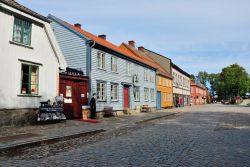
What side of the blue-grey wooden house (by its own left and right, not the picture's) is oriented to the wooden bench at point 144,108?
left

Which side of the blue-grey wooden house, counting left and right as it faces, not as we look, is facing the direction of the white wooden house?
right

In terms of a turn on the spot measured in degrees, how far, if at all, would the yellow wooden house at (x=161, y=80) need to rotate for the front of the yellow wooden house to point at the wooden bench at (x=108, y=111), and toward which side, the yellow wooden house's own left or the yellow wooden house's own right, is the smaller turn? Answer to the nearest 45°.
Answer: approximately 45° to the yellow wooden house's own right

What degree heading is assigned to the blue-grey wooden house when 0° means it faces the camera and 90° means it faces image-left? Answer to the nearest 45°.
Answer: approximately 315°

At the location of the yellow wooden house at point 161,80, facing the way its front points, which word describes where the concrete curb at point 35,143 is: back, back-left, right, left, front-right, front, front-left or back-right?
front-right

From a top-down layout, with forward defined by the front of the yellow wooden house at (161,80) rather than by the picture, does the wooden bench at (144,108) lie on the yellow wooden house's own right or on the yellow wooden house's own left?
on the yellow wooden house's own right

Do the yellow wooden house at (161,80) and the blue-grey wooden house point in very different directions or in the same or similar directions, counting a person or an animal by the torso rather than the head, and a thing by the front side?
same or similar directions

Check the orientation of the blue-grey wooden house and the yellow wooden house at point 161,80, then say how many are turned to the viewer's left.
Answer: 0

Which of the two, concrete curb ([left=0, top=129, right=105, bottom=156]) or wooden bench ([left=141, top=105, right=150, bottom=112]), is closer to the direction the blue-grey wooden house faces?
the concrete curb

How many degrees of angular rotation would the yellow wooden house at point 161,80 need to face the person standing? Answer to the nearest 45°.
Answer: approximately 45° to its right

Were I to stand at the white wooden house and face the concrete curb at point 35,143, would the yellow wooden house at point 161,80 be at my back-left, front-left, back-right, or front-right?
back-left

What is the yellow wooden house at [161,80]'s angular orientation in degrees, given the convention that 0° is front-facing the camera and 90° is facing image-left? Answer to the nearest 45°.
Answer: approximately 315°

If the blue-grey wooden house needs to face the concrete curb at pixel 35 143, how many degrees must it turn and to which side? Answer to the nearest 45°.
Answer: approximately 45° to its right
